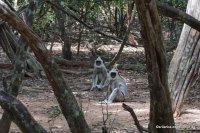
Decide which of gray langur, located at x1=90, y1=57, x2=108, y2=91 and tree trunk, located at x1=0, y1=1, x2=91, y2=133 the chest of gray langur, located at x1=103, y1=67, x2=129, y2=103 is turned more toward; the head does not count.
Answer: the tree trunk

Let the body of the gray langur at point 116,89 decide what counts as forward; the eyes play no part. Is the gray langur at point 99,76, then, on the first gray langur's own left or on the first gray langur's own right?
on the first gray langur's own right

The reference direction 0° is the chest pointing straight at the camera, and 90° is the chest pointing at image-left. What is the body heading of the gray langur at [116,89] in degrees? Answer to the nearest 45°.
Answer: approximately 45°

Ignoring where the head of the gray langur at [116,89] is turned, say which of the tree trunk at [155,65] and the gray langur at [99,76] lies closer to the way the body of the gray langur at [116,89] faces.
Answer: the tree trunk

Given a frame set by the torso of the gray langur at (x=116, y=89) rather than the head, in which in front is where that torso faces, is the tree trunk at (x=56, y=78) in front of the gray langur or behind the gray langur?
in front

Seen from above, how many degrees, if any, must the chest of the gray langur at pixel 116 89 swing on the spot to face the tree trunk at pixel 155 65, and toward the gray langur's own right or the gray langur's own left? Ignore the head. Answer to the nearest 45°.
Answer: approximately 45° to the gray langur's own left

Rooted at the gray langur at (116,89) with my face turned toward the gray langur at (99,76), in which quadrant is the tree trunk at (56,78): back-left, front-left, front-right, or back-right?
back-left
